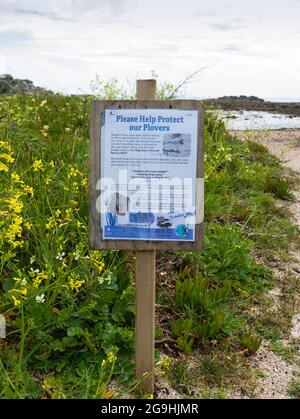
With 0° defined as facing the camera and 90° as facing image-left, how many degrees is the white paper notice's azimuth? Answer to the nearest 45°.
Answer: approximately 0°
